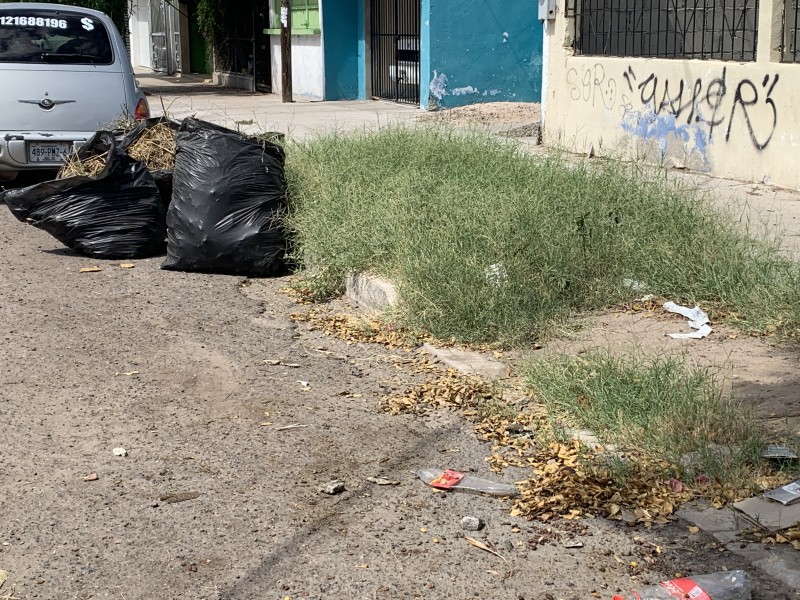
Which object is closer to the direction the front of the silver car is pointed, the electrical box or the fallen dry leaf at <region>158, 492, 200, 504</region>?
the electrical box

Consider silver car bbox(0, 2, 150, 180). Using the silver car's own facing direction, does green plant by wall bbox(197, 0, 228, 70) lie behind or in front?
in front

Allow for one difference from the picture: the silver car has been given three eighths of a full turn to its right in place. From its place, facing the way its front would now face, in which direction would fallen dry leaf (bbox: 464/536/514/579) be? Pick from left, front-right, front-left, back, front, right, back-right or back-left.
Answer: front-right

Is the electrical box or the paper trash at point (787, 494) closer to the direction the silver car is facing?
the electrical box

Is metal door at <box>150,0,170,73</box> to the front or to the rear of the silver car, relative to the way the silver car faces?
to the front

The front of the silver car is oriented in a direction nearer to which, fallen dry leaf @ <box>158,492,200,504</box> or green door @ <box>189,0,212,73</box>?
the green door

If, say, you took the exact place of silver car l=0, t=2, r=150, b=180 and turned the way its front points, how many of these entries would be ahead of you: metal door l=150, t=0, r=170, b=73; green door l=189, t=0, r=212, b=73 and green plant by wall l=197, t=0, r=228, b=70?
3

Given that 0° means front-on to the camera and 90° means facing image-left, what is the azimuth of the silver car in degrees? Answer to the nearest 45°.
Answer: approximately 180°

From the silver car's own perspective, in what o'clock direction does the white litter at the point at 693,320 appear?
The white litter is roughly at 5 o'clock from the silver car.

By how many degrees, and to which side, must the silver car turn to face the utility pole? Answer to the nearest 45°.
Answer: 0° — it already faces it

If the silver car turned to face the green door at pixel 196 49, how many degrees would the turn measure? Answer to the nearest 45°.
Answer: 0° — it already faces it

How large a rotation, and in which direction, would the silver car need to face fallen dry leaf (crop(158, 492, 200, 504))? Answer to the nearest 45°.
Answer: approximately 180°

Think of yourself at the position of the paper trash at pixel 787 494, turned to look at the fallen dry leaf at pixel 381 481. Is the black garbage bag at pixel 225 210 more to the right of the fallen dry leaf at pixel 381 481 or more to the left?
right

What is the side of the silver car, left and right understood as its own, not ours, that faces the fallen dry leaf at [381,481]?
back

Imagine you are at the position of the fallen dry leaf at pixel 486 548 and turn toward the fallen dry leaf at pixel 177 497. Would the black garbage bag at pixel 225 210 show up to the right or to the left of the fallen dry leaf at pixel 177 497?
right
